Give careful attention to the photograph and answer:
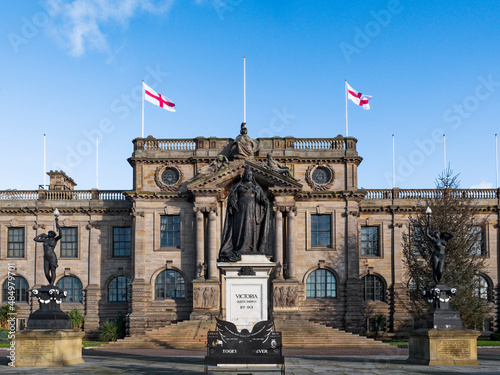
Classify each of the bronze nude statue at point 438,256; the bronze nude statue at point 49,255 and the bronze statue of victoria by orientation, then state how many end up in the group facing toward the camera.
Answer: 3

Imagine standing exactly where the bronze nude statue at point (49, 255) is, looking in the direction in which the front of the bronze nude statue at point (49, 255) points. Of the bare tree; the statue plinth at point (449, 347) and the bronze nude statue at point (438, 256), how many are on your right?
0

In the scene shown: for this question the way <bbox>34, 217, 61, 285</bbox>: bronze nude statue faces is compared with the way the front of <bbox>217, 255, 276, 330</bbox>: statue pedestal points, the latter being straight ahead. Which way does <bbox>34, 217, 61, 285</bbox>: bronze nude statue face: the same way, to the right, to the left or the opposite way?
the same way

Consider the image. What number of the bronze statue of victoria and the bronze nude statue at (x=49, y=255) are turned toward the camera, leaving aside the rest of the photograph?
2

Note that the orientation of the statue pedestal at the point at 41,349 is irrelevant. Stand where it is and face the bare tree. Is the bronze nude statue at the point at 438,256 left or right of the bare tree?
right

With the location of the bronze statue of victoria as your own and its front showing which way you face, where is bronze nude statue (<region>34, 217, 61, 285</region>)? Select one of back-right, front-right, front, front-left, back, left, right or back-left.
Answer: back-right

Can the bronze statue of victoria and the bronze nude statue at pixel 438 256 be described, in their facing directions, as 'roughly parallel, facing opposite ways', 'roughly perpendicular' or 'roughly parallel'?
roughly parallel

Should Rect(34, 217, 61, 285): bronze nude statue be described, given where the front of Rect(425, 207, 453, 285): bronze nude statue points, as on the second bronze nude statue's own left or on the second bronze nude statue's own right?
on the second bronze nude statue's own right

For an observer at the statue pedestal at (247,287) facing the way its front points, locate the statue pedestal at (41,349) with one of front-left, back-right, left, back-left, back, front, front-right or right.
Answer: back-right

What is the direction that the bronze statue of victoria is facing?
toward the camera

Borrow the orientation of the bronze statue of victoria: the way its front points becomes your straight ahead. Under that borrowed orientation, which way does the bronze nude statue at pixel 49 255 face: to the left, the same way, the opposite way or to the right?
the same way

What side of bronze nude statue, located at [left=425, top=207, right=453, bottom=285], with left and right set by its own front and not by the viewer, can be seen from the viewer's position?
front

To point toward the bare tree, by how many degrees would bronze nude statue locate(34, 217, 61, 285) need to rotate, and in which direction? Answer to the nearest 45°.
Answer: approximately 135° to its left

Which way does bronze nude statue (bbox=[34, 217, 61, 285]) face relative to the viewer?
toward the camera
